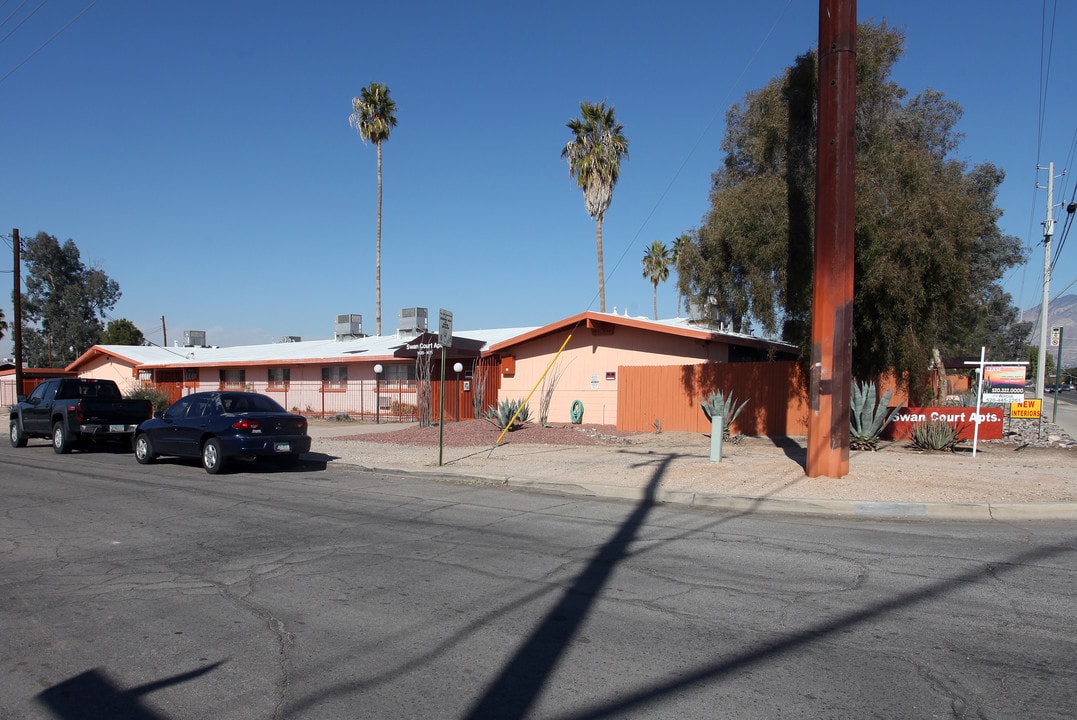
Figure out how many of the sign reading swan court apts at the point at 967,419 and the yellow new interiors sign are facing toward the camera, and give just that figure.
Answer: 2

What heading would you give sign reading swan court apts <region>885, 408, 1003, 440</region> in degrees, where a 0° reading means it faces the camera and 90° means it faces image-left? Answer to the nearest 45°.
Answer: approximately 0°

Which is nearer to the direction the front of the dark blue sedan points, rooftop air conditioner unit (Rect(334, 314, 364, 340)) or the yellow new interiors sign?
the rooftop air conditioner unit

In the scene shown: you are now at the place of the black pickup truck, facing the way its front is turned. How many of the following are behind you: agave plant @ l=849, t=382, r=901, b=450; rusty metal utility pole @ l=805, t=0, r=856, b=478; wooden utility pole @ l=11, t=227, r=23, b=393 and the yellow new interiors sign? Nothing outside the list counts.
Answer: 3

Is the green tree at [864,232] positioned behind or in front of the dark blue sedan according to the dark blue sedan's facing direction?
behind

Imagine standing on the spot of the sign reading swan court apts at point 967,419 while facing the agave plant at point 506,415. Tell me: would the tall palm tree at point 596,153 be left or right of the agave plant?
right

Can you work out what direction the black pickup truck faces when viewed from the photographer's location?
facing away from the viewer and to the left of the viewer

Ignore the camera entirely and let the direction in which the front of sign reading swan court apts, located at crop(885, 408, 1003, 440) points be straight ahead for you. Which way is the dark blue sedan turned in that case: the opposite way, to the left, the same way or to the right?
to the right

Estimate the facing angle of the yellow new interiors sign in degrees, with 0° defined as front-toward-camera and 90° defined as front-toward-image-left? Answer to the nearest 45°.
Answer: approximately 0°

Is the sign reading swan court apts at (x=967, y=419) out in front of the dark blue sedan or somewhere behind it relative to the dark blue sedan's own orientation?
behind

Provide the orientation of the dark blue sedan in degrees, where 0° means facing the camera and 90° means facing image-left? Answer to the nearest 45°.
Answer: approximately 135°

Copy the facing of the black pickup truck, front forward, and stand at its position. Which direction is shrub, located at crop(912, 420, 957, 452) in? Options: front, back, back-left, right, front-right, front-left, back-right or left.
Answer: back
